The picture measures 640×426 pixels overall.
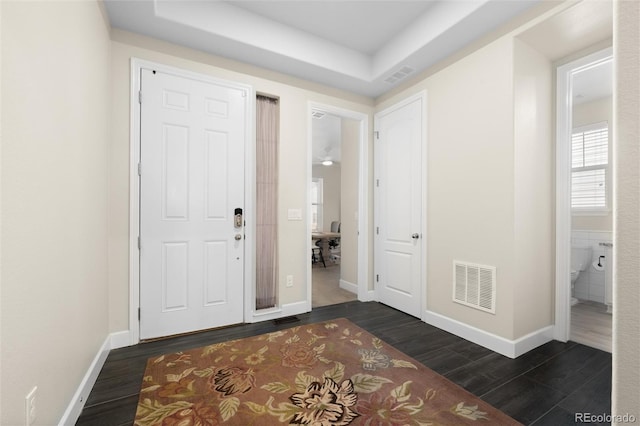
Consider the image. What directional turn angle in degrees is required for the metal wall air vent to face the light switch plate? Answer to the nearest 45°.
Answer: approximately 45° to its right

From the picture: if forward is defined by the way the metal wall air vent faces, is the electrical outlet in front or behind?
in front

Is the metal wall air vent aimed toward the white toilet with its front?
no

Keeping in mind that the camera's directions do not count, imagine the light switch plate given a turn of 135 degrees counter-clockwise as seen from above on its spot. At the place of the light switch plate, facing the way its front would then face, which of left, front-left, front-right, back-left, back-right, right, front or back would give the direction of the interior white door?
front-right

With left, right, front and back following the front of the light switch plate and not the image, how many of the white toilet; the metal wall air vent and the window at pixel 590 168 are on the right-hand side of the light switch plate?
0

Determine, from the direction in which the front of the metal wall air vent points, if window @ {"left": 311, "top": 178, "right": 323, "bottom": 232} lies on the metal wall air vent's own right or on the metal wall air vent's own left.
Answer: on the metal wall air vent's own right

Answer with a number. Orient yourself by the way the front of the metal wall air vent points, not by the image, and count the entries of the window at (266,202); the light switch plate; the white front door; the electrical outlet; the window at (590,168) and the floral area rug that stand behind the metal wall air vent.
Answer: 1

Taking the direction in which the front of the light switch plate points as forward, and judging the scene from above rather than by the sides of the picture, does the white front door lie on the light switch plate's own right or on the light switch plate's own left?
on the light switch plate's own right

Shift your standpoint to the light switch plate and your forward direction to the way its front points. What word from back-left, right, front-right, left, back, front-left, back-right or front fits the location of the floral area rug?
front

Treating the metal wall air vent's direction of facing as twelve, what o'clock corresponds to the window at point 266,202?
The window is roughly at 1 o'clock from the metal wall air vent.

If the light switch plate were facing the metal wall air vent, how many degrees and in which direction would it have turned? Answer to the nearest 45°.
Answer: approximately 45° to its left

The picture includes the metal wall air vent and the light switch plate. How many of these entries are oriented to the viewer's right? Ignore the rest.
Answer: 0

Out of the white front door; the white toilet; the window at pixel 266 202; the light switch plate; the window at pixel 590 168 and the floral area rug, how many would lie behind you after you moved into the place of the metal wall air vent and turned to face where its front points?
2

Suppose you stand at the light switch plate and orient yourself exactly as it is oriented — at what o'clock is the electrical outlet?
The electrical outlet is roughly at 1 o'clock from the light switch plate.

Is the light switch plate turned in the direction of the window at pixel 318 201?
no

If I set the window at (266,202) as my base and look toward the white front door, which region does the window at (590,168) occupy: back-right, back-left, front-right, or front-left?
back-left

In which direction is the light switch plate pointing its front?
toward the camera

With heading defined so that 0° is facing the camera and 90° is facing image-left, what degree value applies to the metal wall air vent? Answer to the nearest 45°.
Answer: approximately 45°
